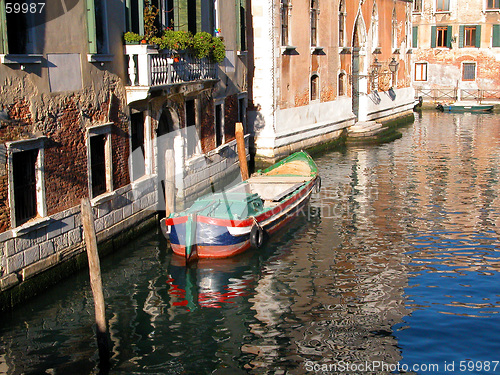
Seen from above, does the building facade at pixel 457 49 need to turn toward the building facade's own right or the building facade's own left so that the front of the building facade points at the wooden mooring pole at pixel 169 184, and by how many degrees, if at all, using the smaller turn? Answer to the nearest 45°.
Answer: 0° — it already faces it

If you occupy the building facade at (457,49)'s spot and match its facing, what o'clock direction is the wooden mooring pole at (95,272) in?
The wooden mooring pole is roughly at 12 o'clock from the building facade.

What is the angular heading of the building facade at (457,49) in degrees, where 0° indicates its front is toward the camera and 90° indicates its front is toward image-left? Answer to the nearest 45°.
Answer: approximately 0°
